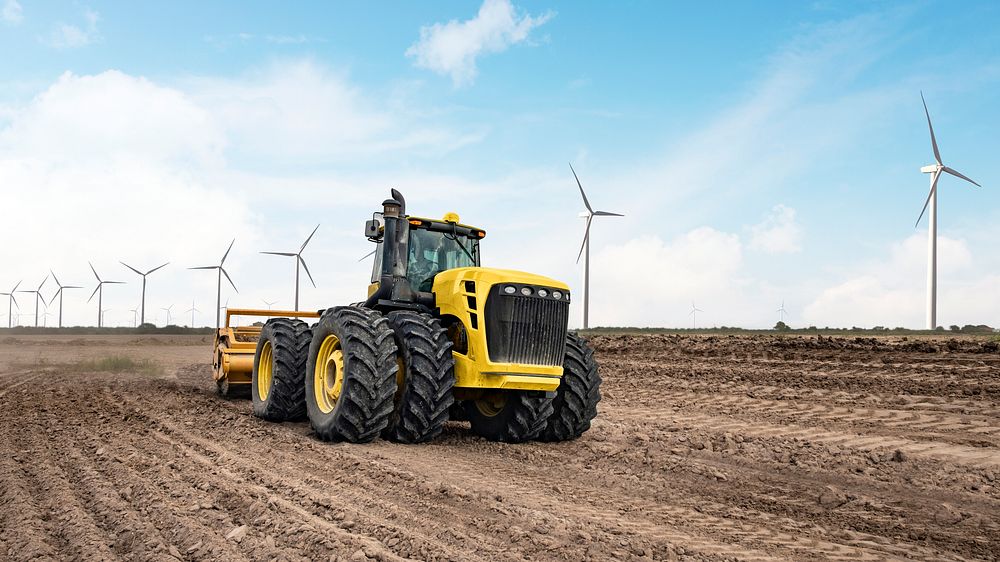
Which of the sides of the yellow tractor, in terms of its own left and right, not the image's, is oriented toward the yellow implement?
back

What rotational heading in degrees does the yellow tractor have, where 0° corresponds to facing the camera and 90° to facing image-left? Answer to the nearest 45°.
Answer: approximately 315°
